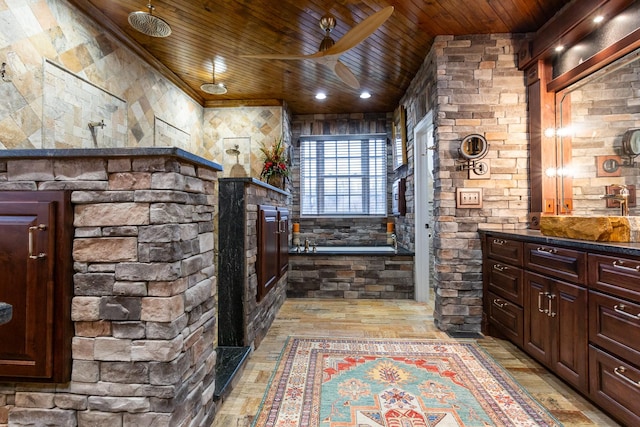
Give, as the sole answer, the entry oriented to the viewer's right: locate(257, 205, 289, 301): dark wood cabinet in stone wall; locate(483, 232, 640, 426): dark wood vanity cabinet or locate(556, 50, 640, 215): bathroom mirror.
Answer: locate(257, 205, 289, 301): dark wood cabinet in stone wall

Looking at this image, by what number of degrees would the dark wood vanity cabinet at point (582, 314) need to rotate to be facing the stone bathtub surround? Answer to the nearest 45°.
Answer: approximately 90° to its right

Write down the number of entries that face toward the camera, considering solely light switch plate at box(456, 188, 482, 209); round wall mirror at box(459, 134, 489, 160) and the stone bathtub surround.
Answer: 3

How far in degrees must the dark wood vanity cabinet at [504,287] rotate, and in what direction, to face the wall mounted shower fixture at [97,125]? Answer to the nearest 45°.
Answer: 0° — it already faces it

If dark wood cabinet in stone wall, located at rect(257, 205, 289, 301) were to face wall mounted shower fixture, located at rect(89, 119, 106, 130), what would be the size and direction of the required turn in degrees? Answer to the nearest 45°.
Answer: approximately 180°

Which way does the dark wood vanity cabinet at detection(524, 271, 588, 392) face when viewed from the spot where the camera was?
facing the viewer and to the left of the viewer

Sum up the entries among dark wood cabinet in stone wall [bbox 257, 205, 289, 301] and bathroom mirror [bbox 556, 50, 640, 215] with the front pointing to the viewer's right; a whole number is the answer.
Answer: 1

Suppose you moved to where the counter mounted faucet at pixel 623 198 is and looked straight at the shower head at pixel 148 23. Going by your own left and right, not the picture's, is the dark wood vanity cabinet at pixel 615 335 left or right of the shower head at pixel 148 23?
left

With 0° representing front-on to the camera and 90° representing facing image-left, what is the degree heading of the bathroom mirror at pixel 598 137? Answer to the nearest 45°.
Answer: approximately 45°

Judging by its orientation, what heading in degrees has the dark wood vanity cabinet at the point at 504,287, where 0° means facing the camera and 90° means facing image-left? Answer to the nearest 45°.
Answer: approximately 45°
